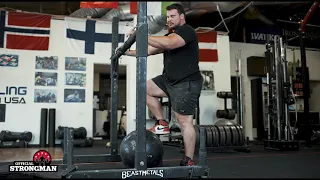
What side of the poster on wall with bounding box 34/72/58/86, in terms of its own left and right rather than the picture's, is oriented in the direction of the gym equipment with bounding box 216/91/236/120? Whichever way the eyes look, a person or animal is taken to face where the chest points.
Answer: left

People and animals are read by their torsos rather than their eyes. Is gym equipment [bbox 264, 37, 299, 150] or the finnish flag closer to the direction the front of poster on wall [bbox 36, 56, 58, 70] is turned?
the gym equipment
